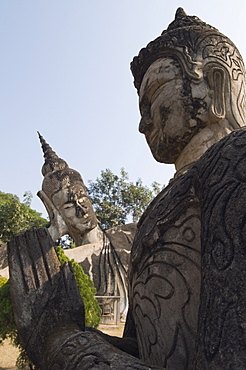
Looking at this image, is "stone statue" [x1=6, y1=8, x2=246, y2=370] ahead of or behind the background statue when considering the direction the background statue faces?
ahead

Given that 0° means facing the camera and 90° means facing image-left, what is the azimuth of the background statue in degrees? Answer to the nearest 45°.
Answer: approximately 315°
